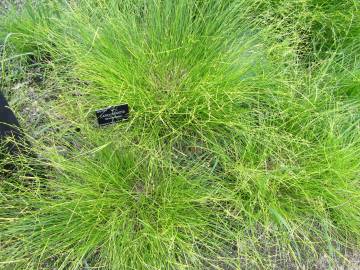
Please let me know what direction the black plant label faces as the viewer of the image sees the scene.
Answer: facing the viewer
